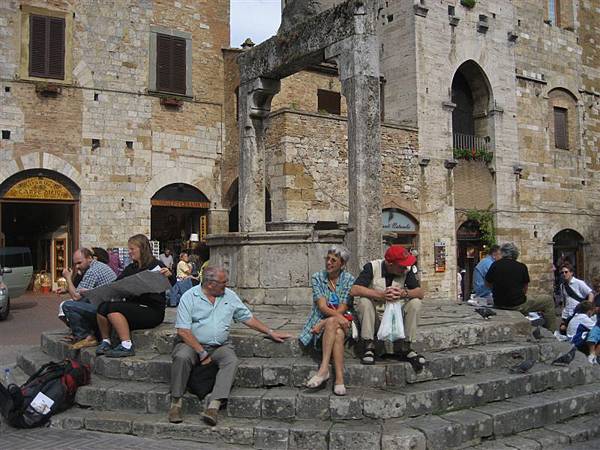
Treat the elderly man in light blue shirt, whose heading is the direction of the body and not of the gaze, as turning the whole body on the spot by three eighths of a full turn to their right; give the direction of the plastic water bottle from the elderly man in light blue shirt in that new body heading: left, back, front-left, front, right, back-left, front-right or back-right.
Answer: front

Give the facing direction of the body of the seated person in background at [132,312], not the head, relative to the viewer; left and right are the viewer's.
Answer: facing to the left of the viewer

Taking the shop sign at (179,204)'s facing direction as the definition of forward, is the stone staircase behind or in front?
in front

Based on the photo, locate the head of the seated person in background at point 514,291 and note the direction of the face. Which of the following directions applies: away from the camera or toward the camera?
away from the camera

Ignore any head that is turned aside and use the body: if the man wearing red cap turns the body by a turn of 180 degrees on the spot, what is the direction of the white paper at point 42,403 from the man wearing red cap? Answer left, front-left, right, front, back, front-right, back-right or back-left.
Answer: left

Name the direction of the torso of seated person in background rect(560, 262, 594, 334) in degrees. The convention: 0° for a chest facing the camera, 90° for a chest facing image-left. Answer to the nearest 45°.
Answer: approximately 45°

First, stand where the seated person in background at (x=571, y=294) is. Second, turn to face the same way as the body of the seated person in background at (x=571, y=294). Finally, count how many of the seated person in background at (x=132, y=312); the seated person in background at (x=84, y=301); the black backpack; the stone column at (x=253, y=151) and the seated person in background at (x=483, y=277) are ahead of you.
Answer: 5

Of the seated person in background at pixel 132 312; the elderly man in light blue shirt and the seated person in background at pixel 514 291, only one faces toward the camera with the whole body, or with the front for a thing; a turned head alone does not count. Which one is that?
the elderly man in light blue shirt

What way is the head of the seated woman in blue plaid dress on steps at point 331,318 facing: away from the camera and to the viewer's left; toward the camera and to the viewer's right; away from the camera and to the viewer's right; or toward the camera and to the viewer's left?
toward the camera and to the viewer's left

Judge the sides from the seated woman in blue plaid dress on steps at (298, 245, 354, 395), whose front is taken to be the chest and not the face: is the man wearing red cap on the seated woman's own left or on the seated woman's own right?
on the seated woman's own left

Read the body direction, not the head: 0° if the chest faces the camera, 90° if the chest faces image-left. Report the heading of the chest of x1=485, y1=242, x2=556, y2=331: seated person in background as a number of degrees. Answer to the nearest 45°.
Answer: approximately 225°

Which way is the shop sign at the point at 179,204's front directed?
toward the camera

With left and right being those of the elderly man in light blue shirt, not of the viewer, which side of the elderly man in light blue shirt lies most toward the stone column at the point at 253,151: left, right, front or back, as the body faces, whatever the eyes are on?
back

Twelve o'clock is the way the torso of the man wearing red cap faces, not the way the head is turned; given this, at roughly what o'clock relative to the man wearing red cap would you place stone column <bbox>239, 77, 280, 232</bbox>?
The stone column is roughly at 5 o'clock from the man wearing red cap.

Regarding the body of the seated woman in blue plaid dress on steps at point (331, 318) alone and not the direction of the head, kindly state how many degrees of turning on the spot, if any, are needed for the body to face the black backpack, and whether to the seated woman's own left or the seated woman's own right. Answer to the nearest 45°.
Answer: approximately 90° to the seated woman's own right

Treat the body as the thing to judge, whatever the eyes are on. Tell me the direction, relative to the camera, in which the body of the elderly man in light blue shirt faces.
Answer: toward the camera
